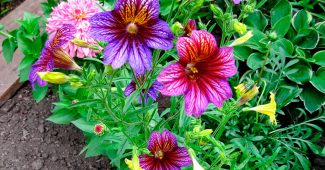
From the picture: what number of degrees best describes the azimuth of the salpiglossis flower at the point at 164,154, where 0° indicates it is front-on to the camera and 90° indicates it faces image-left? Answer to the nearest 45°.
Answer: approximately 0°

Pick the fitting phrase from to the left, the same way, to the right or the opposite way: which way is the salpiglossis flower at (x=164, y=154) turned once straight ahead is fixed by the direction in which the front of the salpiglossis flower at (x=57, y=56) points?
to the left

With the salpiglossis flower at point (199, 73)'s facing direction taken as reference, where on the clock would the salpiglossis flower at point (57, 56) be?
the salpiglossis flower at point (57, 56) is roughly at 3 o'clock from the salpiglossis flower at point (199, 73).

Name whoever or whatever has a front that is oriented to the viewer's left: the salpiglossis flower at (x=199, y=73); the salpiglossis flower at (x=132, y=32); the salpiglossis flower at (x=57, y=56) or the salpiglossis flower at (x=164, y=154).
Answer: the salpiglossis flower at (x=57, y=56)

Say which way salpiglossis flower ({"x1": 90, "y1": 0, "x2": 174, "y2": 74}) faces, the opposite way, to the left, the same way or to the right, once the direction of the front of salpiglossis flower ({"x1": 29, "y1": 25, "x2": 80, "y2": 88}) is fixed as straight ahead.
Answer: to the left

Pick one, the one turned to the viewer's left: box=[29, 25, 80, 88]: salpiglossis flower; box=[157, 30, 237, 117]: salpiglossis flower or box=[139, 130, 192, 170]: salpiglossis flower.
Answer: box=[29, 25, 80, 88]: salpiglossis flower

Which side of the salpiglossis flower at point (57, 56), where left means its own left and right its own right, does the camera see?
left

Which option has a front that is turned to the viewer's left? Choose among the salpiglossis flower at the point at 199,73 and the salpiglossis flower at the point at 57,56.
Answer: the salpiglossis flower at the point at 57,56

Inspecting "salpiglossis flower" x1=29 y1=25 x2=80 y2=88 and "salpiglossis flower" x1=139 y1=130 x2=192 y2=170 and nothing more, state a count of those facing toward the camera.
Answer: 1
